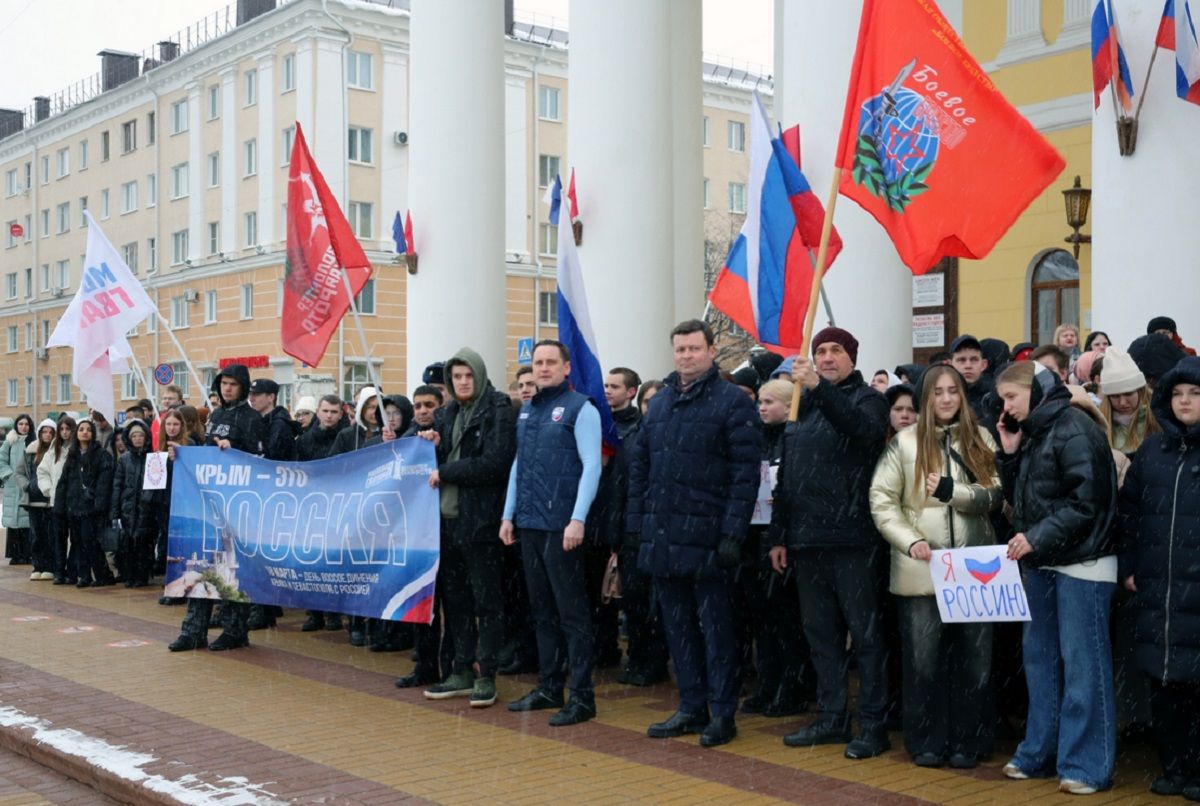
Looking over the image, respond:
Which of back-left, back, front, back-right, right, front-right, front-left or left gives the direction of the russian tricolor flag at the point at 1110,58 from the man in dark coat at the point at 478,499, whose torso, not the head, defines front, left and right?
back-left

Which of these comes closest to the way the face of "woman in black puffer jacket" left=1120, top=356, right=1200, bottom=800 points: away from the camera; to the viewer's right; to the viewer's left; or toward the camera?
toward the camera

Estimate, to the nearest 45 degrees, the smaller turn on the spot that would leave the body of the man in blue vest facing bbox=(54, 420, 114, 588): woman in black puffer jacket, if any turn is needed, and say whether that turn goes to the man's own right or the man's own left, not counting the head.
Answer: approximately 90° to the man's own right

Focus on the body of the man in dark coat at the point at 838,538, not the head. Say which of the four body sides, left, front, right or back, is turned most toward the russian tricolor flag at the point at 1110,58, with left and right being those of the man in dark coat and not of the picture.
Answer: back

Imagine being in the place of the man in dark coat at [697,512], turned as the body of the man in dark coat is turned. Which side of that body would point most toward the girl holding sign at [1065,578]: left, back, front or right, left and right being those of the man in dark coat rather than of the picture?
left

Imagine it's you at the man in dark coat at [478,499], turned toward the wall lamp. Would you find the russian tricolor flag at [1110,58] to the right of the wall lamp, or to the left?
right

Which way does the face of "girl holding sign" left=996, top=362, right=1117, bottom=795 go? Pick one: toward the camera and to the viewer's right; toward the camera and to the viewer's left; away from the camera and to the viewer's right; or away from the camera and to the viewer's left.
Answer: toward the camera and to the viewer's left

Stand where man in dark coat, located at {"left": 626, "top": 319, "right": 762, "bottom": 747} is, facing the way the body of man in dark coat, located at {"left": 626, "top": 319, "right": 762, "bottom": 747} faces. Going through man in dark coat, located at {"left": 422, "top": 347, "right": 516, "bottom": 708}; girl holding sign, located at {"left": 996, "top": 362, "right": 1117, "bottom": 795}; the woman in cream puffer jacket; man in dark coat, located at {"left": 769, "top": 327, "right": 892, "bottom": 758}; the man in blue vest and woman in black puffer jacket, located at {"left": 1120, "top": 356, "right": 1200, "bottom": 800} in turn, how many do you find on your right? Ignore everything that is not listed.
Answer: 2

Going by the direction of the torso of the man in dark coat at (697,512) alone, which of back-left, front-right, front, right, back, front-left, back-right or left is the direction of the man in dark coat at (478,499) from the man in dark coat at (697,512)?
right

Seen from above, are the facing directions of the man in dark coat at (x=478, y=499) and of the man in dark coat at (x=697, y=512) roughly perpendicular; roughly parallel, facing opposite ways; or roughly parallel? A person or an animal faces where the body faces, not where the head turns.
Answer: roughly parallel

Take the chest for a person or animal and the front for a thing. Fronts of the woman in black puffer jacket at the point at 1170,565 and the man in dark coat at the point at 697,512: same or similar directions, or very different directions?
same or similar directions

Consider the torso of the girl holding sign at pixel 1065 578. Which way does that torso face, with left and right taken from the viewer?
facing the viewer and to the left of the viewer

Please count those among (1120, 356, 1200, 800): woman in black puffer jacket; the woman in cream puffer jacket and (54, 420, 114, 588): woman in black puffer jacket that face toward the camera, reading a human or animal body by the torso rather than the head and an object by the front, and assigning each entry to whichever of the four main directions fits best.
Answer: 3

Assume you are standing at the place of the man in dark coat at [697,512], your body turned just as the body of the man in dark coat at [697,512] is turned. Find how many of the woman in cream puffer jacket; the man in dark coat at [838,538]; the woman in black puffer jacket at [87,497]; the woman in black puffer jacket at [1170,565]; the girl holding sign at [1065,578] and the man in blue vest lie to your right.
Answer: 2

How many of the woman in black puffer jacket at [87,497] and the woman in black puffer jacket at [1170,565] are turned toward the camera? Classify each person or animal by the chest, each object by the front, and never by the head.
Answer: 2

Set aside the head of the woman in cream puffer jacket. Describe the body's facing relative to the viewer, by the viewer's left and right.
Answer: facing the viewer

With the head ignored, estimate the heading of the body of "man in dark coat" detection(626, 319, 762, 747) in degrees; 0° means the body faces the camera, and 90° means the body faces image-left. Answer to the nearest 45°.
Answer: approximately 45°

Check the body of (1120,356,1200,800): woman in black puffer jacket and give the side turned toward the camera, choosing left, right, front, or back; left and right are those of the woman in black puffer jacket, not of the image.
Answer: front
